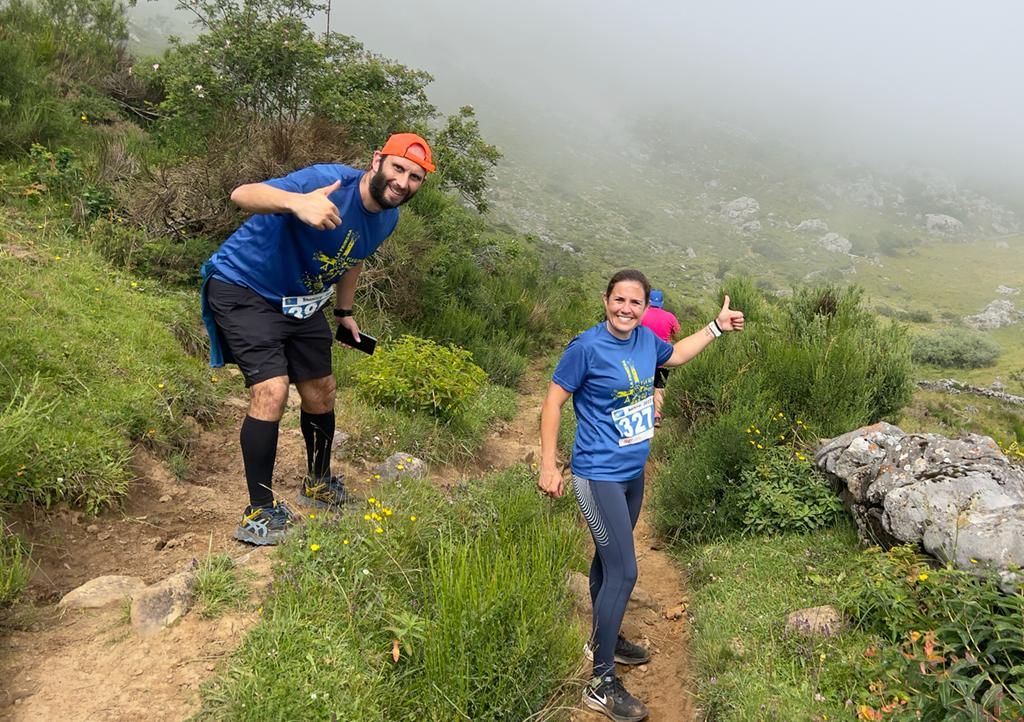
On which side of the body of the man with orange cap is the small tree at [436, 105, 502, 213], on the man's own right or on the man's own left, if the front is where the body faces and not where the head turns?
on the man's own left

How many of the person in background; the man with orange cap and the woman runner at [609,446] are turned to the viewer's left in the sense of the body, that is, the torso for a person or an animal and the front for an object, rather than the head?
0

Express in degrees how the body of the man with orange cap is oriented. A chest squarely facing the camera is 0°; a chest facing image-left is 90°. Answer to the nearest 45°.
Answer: approximately 315°

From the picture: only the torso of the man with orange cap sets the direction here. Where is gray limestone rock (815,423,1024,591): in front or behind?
in front

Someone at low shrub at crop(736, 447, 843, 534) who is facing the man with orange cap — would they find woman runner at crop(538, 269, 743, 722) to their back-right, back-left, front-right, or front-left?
front-left

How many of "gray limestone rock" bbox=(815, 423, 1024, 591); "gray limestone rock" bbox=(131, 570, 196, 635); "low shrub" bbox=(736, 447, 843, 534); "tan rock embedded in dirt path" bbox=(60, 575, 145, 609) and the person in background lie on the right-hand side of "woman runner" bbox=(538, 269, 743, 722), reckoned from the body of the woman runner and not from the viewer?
2

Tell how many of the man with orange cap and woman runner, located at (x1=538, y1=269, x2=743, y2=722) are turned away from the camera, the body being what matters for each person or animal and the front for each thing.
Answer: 0

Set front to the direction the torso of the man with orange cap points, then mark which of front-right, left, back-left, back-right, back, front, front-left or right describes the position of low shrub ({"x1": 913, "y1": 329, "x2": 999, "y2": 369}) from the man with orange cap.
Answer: left
